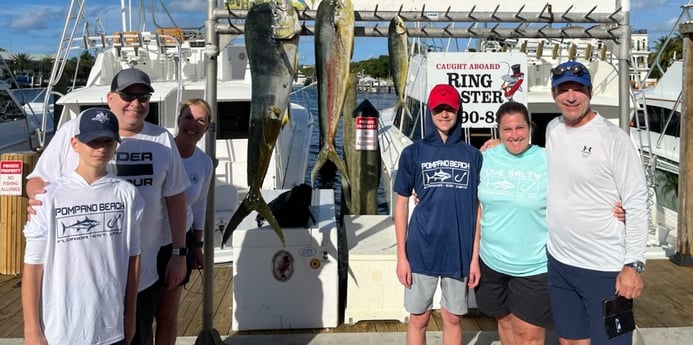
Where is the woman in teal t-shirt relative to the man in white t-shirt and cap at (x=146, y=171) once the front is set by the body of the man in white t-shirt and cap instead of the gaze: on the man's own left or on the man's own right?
on the man's own left

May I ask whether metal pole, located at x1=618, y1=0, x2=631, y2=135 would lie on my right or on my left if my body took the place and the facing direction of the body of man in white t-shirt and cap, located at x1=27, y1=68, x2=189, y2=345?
on my left

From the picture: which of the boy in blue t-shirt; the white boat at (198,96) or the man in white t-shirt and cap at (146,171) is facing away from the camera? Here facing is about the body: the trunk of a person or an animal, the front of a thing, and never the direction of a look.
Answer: the white boat

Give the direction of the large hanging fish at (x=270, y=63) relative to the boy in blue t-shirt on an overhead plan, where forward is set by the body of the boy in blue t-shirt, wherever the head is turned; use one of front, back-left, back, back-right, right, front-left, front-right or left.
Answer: right

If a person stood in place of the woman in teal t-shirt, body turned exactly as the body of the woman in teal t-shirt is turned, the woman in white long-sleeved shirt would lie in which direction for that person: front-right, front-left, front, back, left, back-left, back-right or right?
right

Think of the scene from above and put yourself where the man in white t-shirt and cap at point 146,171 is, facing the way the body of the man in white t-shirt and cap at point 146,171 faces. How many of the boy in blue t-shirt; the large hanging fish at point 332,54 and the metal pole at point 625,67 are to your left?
3

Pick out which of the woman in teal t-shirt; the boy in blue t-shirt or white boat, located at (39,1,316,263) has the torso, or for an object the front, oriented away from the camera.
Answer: the white boat

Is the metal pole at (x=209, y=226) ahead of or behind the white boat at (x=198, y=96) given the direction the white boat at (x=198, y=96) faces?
behind

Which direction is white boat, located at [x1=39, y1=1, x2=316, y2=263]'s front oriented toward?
away from the camera

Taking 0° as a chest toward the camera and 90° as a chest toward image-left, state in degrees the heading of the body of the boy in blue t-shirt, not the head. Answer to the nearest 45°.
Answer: approximately 0°

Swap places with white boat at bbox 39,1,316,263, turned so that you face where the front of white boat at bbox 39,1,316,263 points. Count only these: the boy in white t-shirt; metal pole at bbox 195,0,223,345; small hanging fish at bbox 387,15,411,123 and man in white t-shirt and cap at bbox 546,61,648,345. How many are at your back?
4

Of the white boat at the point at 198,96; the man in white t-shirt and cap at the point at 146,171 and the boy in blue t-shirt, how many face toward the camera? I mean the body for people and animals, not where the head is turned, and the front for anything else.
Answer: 2

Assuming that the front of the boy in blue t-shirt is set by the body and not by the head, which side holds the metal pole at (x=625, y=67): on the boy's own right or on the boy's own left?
on the boy's own left
